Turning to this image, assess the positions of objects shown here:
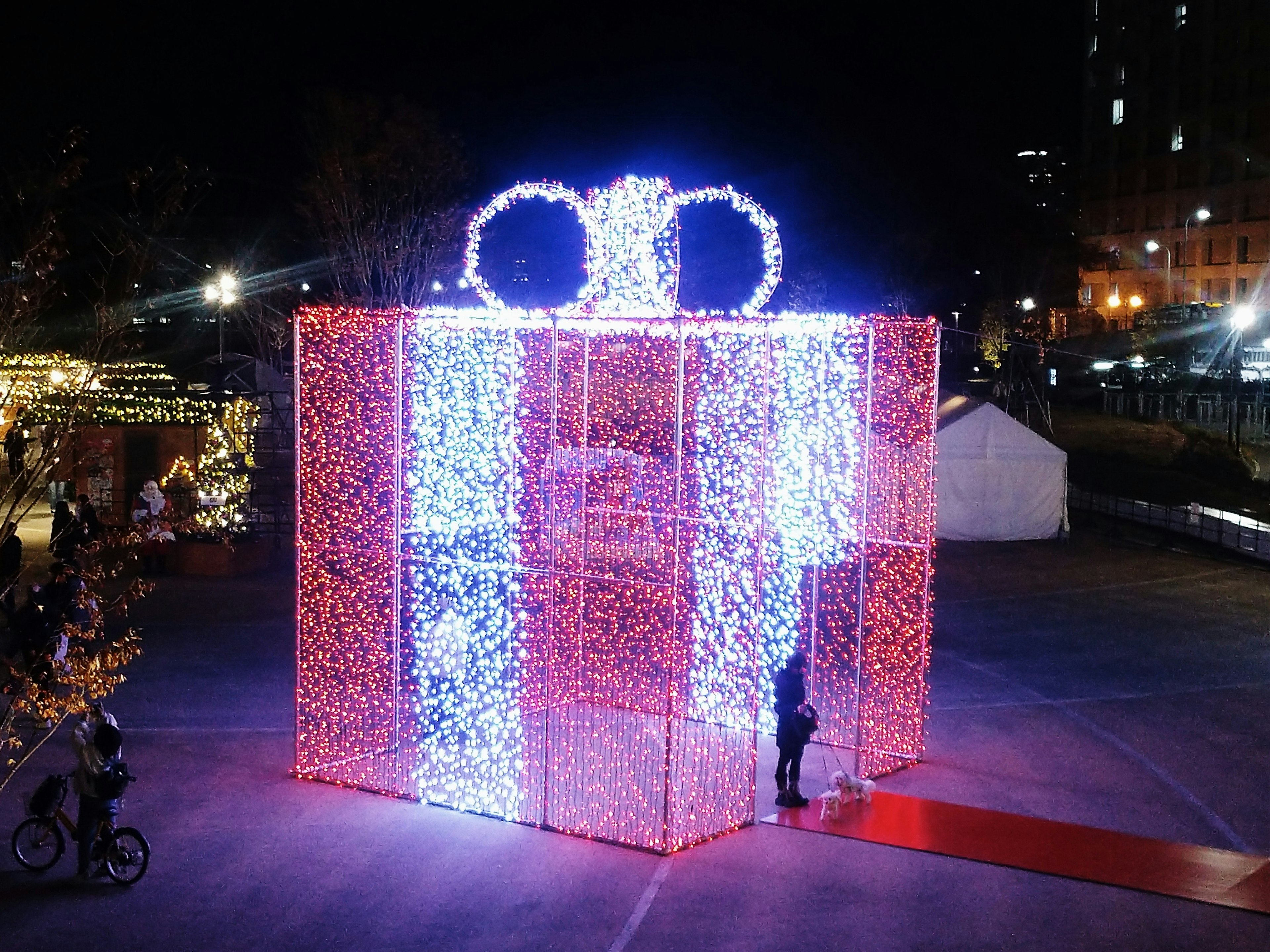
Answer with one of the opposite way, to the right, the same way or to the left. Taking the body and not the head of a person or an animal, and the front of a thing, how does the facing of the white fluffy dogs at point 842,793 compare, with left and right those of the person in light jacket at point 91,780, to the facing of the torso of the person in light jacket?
the opposite way

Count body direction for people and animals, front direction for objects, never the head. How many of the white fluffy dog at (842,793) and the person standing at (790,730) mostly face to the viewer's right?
1

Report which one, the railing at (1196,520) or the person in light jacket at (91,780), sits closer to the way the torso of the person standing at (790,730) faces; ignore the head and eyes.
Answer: the railing

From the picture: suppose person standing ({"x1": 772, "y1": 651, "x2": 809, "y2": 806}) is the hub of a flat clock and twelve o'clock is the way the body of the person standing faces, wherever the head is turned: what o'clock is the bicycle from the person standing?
The bicycle is roughly at 5 o'clock from the person standing.

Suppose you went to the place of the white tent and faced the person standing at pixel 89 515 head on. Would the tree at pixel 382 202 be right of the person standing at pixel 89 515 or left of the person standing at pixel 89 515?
right

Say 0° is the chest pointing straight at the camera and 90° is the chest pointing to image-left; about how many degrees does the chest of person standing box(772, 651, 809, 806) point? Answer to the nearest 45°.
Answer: approximately 270°
